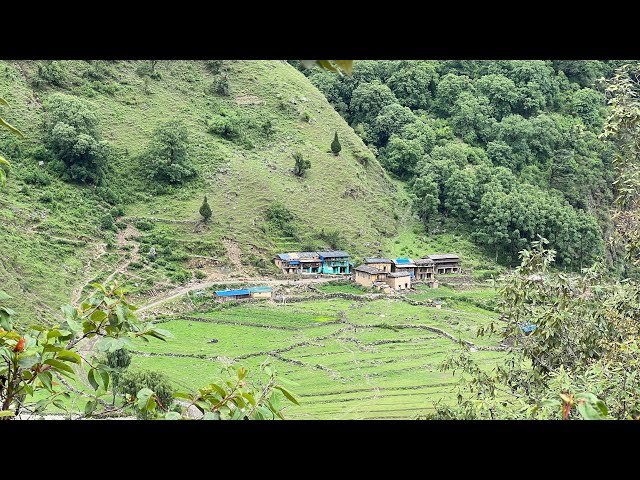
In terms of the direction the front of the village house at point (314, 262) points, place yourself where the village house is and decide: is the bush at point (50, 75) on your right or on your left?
on your right

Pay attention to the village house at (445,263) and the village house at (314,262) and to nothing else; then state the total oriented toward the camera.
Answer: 2

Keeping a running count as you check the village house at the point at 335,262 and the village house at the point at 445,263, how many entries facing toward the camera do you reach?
2

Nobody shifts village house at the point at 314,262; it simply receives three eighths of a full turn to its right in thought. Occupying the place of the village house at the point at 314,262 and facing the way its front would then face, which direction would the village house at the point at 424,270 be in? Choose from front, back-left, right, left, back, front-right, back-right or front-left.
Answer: back-right

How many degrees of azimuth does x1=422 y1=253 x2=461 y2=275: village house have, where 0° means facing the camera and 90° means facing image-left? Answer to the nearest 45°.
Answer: approximately 0°

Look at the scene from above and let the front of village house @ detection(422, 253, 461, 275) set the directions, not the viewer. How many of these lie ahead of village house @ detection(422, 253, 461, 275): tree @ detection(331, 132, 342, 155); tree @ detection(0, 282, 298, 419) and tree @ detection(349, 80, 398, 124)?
1

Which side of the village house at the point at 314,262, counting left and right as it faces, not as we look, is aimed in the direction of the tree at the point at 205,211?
right

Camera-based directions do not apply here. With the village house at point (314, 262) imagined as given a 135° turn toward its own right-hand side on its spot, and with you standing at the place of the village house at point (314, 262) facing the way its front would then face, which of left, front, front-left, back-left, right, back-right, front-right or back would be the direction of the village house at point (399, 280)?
back-right

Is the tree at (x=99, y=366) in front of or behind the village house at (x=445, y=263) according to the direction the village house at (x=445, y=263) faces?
in front

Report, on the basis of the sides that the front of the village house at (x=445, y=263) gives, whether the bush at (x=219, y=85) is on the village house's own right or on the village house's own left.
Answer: on the village house's own right

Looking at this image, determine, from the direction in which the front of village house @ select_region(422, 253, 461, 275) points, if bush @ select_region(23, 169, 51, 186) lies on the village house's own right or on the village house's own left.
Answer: on the village house's own right

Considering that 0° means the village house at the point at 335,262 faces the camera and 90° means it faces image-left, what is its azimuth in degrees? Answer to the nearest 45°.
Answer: approximately 0°

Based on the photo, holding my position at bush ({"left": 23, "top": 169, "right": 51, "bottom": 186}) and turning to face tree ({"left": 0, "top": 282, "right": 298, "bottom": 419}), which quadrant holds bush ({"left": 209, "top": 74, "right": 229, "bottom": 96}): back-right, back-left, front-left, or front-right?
back-left

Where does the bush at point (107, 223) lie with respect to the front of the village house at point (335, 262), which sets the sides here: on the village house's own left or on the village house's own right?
on the village house's own right
